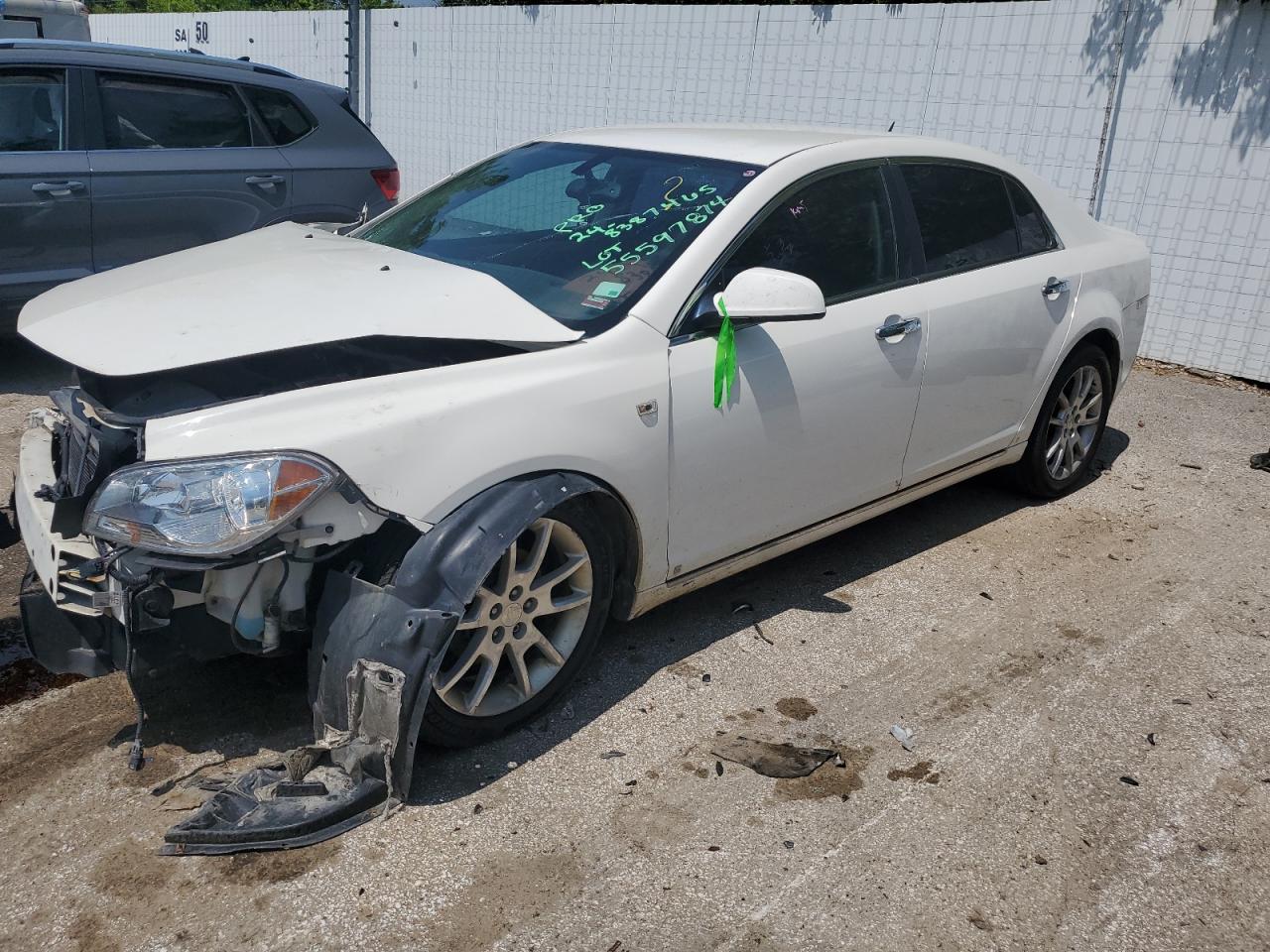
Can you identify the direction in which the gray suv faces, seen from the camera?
facing to the left of the viewer

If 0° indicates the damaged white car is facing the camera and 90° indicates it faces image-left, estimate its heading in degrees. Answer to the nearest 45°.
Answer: approximately 45°

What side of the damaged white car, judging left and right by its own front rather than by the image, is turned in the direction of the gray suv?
right

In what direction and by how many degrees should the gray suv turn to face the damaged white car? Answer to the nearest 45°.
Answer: approximately 90° to its left

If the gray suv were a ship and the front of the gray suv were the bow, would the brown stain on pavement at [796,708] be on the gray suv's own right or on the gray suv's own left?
on the gray suv's own left

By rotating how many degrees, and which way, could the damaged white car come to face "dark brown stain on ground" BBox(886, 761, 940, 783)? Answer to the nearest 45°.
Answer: approximately 135° to its left
